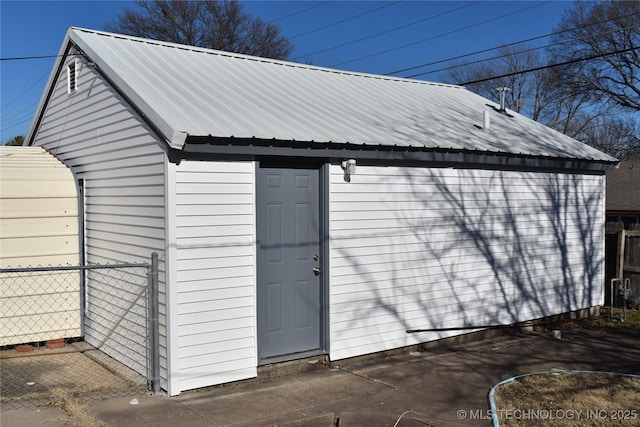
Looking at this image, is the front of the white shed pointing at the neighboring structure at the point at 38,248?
no

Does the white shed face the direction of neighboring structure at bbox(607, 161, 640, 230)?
no
